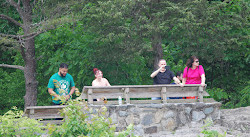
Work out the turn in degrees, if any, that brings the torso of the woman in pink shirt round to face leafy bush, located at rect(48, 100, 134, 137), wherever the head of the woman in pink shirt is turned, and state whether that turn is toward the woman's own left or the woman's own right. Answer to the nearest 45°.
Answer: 0° — they already face it

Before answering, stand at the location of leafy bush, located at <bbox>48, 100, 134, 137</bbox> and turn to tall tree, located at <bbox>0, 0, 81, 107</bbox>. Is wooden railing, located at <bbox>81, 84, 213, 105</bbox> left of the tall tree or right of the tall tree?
right

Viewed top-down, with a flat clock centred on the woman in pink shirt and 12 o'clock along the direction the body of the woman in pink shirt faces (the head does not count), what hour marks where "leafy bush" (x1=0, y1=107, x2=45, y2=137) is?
The leafy bush is roughly at 1 o'clock from the woman in pink shirt.

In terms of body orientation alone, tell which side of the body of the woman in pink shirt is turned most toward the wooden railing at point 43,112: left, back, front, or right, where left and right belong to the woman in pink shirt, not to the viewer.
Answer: right

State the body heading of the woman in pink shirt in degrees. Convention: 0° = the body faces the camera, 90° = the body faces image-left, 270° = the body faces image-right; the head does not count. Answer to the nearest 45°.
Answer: approximately 0°

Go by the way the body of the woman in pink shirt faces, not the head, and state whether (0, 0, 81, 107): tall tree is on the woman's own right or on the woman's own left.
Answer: on the woman's own right
